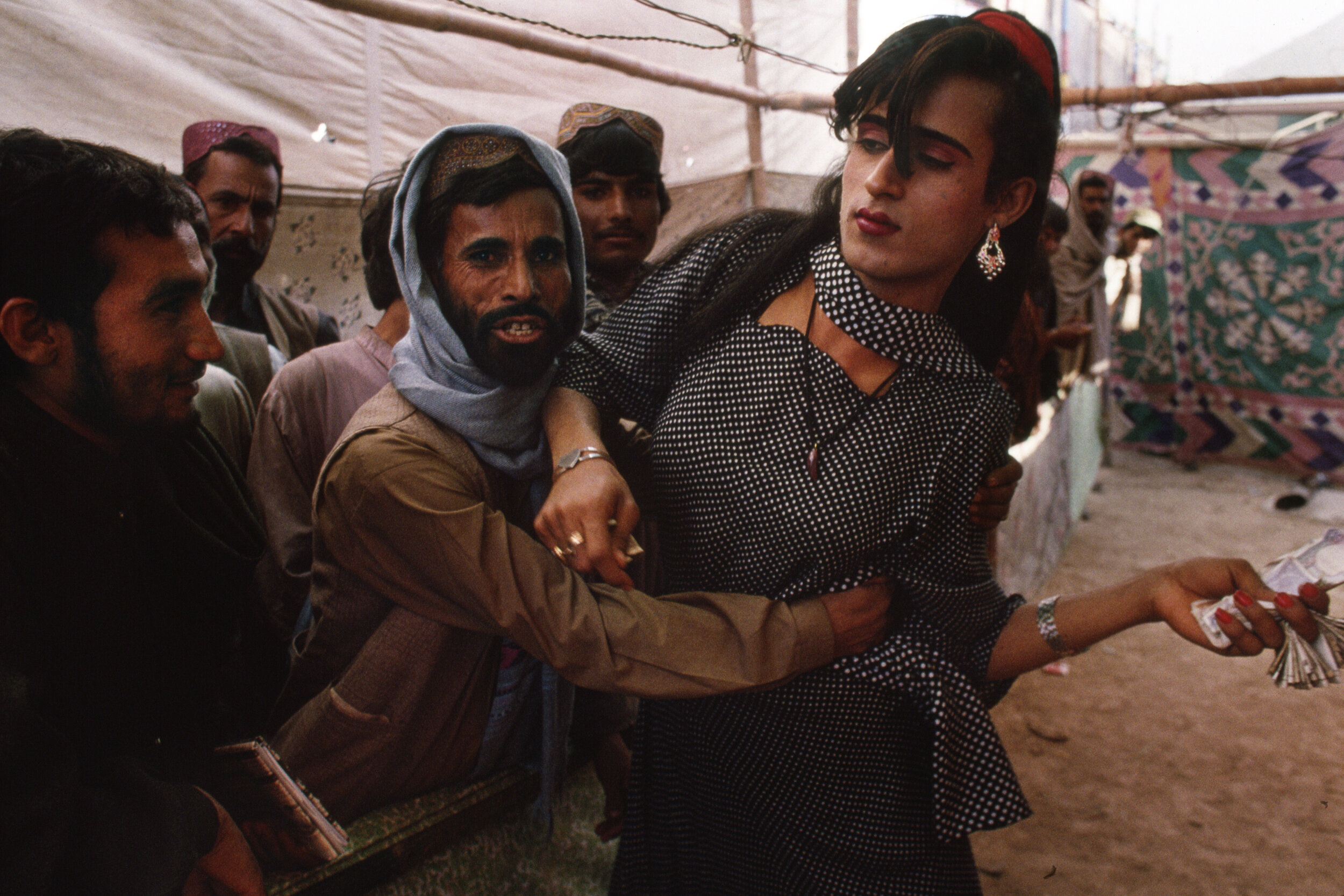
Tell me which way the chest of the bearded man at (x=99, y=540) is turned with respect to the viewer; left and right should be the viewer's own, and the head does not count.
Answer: facing to the right of the viewer

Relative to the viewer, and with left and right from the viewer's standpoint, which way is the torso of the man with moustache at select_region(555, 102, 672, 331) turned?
facing the viewer

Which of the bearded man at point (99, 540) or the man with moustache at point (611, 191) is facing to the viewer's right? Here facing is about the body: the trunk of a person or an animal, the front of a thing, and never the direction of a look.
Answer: the bearded man

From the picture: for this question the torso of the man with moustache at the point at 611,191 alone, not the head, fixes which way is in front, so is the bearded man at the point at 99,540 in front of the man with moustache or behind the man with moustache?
in front

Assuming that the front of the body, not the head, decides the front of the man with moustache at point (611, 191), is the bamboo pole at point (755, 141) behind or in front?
behind

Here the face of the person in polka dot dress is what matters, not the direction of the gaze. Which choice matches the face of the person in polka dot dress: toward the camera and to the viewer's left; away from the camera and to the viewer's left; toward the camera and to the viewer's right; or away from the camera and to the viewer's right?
toward the camera and to the viewer's left

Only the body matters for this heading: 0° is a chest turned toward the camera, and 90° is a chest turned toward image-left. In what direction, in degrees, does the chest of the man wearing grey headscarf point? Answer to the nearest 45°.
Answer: approximately 315°

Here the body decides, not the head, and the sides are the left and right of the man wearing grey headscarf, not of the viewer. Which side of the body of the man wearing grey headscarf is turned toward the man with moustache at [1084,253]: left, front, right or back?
left

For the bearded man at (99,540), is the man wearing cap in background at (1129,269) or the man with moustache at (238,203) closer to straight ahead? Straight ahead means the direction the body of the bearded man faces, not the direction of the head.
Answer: the man wearing cap in background

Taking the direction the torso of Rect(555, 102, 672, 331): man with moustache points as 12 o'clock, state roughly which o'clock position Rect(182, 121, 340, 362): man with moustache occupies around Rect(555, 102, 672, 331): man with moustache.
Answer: Rect(182, 121, 340, 362): man with moustache is roughly at 3 o'clock from Rect(555, 102, 672, 331): man with moustache.

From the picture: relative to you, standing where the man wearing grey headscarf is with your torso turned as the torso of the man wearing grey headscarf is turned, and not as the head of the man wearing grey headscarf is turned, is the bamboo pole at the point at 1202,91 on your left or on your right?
on your left

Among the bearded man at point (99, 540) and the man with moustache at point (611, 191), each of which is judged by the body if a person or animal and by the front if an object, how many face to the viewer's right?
1
